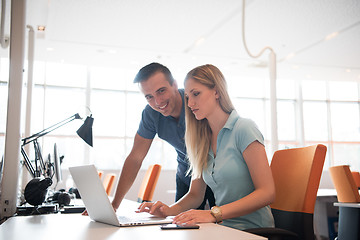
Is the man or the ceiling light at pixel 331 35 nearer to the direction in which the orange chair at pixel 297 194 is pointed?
the man

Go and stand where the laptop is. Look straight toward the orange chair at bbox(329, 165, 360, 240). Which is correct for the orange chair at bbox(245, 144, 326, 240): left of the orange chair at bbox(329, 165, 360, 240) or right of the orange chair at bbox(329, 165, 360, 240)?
right

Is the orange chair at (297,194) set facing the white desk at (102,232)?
yes

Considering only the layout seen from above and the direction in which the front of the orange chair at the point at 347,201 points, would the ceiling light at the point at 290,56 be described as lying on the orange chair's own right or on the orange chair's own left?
on the orange chair's own left

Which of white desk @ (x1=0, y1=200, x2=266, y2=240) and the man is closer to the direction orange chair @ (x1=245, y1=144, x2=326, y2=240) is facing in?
the white desk

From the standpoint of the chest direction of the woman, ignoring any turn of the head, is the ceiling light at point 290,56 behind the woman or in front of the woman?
behind

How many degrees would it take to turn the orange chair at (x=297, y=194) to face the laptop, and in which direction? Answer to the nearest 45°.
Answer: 0° — it already faces it

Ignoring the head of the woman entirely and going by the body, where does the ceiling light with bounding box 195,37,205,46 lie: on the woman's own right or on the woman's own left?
on the woman's own right

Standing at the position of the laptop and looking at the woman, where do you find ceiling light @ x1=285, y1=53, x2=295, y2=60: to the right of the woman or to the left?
left

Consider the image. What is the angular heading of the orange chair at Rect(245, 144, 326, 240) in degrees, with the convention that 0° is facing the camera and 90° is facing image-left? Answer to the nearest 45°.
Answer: approximately 45°

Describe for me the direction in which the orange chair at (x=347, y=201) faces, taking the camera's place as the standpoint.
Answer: facing away from the viewer and to the right of the viewer

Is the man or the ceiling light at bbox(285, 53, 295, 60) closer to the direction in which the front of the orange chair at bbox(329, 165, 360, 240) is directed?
the ceiling light

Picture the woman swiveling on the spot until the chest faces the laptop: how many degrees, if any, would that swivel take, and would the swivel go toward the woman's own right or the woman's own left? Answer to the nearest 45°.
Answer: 0° — they already face it

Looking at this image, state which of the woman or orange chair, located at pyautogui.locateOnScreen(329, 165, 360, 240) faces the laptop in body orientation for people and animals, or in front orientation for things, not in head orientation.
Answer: the woman
